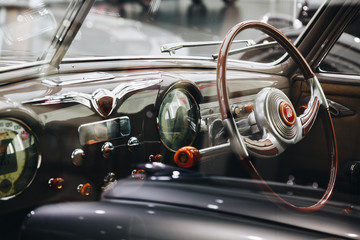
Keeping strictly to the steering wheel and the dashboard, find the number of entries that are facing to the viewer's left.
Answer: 0

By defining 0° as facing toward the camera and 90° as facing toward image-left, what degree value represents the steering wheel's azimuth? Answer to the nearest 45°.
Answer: approximately 315°

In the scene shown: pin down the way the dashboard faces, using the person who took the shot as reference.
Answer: facing the viewer and to the right of the viewer

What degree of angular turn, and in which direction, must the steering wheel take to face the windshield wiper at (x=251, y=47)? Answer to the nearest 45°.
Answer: approximately 135° to its left
